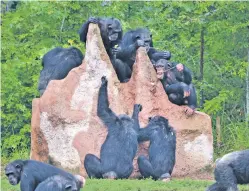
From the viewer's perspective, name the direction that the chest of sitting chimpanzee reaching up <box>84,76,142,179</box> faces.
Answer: away from the camera

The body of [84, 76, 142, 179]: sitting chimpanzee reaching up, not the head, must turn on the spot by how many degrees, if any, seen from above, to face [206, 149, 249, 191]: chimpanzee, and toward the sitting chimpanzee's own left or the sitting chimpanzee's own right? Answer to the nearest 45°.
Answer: approximately 135° to the sitting chimpanzee's own right

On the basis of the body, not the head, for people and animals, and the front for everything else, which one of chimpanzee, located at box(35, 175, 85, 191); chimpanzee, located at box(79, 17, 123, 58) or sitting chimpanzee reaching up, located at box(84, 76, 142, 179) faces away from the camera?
the sitting chimpanzee reaching up

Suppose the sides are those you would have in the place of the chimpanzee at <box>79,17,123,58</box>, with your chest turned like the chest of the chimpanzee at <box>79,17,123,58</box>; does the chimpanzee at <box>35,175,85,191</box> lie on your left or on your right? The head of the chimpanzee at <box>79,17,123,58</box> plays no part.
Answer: on your right

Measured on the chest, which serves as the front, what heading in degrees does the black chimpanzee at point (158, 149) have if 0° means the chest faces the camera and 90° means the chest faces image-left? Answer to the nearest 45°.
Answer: approximately 135°

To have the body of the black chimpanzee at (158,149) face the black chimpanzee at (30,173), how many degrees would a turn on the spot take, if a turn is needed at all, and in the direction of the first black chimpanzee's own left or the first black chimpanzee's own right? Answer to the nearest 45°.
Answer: approximately 90° to the first black chimpanzee's own left
